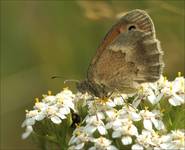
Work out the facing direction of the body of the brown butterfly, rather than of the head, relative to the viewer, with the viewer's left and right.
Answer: facing to the left of the viewer

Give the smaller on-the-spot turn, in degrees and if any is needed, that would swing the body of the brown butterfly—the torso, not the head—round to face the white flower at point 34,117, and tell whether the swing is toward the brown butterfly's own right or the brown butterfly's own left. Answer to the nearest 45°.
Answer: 0° — it already faces it
